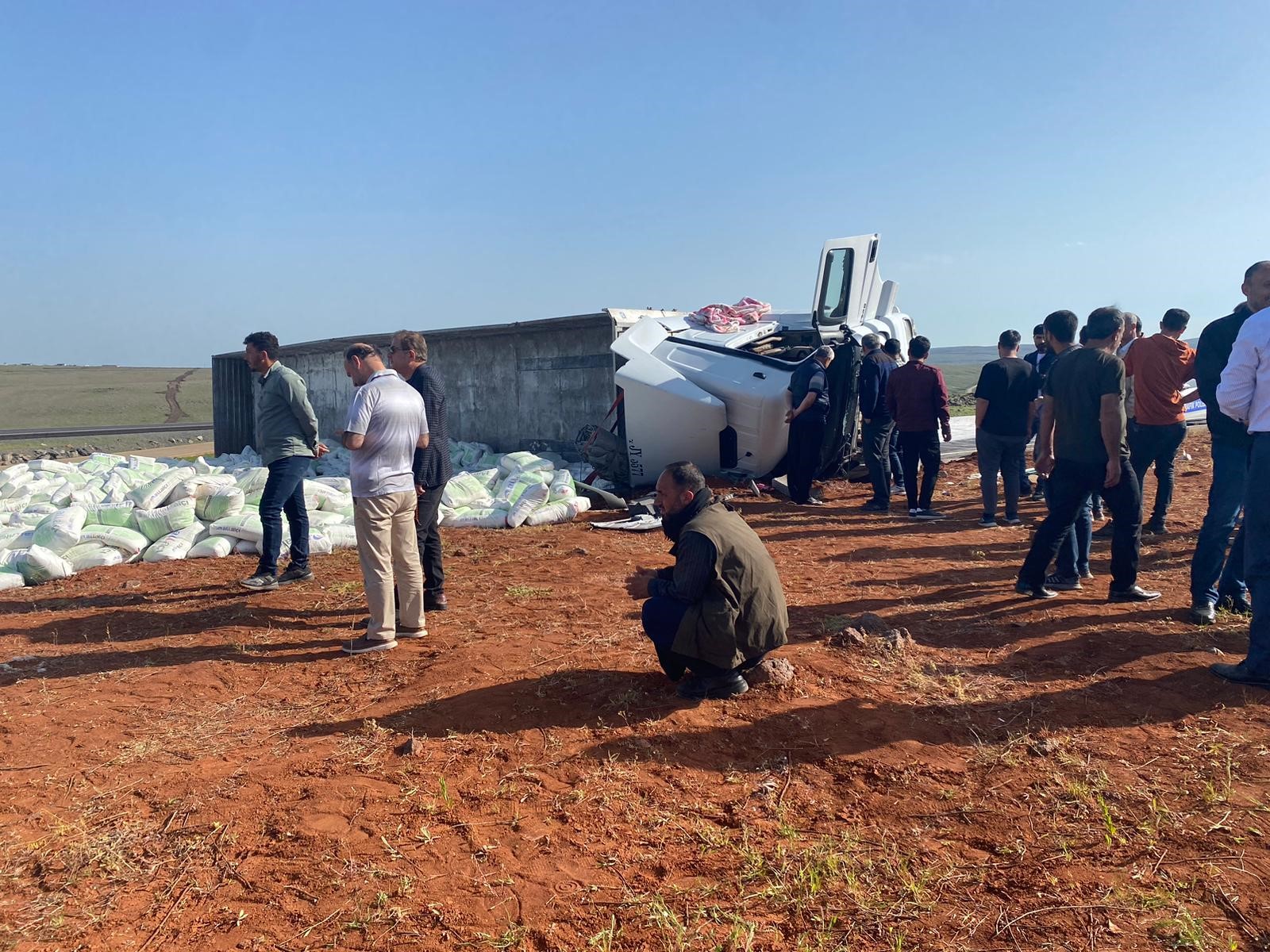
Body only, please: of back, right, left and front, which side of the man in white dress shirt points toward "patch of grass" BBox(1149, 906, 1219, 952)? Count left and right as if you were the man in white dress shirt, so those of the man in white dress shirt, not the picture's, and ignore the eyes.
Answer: left

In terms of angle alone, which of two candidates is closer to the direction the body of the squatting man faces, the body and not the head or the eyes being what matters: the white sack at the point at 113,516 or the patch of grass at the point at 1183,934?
the white sack

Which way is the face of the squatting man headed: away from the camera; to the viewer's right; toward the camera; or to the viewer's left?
to the viewer's left

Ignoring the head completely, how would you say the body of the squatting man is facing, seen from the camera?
to the viewer's left

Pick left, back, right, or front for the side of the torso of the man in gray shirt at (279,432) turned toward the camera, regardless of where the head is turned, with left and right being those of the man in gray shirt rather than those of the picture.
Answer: left

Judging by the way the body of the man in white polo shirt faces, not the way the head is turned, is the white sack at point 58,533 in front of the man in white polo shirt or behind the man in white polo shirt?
in front

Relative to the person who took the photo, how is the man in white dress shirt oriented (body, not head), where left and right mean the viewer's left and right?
facing to the left of the viewer

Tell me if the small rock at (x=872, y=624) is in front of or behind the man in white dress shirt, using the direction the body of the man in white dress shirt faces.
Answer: in front

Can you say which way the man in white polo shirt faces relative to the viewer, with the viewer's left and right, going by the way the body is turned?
facing away from the viewer and to the left of the viewer
